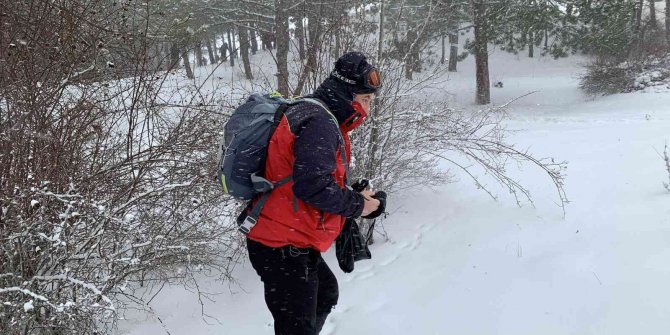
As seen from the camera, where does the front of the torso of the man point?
to the viewer's right

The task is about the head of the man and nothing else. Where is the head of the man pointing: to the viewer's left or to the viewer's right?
to the viewer's right

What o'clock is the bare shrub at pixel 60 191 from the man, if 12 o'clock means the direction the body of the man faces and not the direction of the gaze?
The bare shrub is roughly at 7 o'clock from the man.
